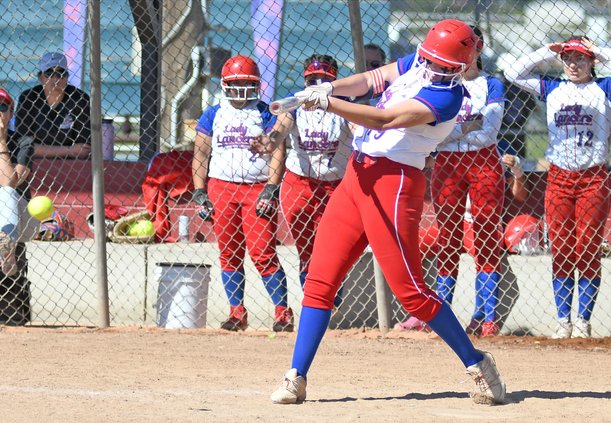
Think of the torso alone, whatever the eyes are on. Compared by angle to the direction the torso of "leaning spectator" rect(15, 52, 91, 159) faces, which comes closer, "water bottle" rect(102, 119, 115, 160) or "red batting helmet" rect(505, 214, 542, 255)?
the red batting helmet

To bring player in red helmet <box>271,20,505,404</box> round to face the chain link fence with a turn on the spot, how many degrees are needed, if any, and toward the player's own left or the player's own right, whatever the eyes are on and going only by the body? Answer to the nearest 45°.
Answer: approximately 90° to the player's own right

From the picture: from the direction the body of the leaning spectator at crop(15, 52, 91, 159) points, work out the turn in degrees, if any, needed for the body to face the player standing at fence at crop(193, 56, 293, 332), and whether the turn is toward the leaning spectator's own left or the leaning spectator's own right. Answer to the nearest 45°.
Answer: approximately 45° to the leaning spectator's own left

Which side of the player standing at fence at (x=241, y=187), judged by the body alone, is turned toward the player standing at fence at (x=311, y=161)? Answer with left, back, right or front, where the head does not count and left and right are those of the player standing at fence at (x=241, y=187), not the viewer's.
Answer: left

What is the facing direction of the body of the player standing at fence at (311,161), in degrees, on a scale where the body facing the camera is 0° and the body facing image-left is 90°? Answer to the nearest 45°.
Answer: approximately 0°
